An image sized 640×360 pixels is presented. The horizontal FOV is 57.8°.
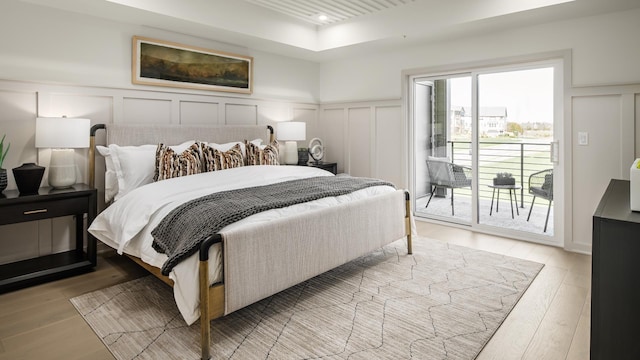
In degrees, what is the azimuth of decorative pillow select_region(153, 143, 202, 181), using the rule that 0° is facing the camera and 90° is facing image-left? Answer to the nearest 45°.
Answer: approximately 315°

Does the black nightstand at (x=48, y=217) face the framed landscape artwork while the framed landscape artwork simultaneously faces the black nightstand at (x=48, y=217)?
no

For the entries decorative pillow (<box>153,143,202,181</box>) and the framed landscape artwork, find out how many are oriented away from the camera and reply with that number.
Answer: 0

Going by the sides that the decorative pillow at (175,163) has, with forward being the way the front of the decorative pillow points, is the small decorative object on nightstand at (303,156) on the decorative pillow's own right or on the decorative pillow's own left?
on the decorative pillow's own left

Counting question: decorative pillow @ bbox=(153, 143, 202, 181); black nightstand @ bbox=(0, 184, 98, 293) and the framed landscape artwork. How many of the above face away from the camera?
0

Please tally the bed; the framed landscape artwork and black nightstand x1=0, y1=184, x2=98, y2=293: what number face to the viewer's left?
0

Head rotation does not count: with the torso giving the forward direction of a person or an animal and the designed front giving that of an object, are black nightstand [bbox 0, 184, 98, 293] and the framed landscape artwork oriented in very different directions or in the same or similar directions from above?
same or similar directions

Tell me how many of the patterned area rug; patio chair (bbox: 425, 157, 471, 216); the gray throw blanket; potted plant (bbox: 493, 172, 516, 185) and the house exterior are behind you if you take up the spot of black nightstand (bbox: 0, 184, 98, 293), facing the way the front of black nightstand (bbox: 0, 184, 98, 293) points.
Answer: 0

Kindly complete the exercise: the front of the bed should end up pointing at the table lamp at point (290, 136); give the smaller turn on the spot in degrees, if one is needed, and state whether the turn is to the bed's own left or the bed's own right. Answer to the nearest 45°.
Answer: approximately 135° to the bed's own left

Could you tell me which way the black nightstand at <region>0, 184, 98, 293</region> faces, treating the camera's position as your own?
facing the viewer and to the right of the viewer

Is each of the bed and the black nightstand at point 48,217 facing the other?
no

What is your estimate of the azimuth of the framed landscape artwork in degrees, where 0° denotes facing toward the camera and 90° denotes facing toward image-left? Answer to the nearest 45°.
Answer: approximately 315°

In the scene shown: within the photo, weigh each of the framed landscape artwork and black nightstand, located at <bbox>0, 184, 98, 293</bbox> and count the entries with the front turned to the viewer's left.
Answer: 0

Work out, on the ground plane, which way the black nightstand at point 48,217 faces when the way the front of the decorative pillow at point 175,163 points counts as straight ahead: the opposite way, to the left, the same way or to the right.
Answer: the same way

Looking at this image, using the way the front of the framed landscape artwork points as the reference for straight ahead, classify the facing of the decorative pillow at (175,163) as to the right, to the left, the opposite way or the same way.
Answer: the same way
